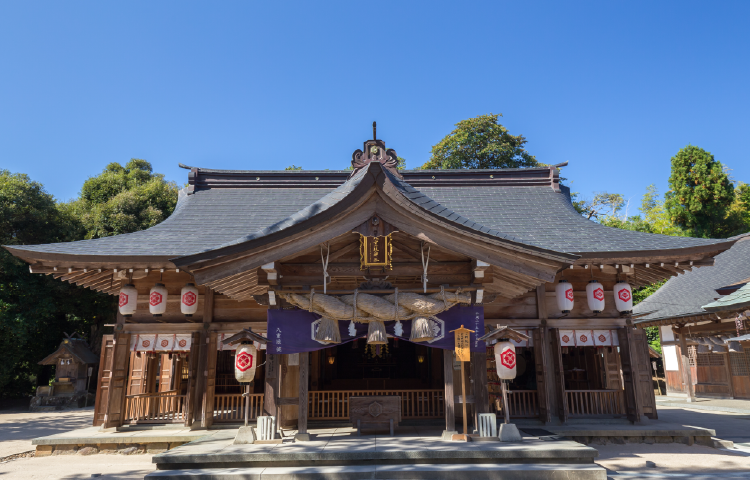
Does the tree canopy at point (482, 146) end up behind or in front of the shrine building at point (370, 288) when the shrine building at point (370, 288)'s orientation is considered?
behind

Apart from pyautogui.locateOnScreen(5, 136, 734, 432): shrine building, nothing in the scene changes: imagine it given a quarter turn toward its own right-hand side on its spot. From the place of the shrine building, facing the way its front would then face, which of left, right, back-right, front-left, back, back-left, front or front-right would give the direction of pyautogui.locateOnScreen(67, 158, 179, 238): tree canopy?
front-right

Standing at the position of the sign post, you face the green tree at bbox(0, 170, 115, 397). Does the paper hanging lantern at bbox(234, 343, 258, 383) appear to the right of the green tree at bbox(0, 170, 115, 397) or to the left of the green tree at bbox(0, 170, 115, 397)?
left

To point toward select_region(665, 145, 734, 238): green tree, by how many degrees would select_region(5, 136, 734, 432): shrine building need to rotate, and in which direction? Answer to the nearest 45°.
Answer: approximately 135° to its left

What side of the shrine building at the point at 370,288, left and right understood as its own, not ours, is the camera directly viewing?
front

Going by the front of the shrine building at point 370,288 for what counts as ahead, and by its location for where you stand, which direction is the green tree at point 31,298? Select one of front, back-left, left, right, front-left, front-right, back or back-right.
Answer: back-right
